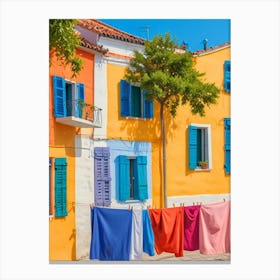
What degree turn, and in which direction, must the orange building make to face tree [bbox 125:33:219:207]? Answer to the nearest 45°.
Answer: approximately 45° to its left

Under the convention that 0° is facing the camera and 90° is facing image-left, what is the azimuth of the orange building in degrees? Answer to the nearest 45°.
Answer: approximately 315°
